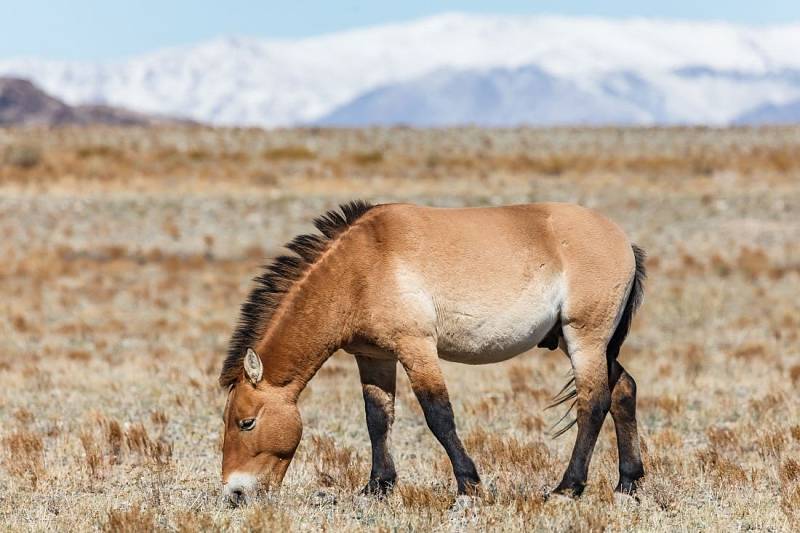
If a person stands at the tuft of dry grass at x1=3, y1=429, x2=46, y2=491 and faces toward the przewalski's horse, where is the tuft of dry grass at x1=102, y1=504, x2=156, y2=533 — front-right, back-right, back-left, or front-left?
front-right

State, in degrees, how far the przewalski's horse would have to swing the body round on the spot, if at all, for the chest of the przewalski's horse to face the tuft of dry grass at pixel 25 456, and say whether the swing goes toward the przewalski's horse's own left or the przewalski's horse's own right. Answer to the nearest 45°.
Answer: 0° — it already faces it

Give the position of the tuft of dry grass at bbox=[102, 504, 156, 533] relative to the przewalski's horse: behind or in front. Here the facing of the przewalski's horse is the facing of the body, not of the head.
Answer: in front

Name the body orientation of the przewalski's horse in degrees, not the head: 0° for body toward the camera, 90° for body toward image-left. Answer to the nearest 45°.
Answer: approximately 90°
